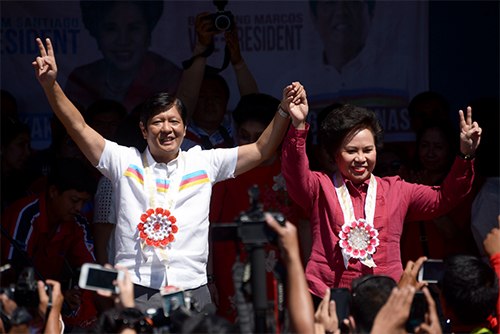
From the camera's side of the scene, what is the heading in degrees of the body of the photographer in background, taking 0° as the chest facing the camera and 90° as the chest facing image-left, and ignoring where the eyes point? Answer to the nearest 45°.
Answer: approximately 0°

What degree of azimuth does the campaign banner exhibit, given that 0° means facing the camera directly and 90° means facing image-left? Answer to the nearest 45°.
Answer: approximately 0°

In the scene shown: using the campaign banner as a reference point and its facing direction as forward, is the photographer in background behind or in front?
in front

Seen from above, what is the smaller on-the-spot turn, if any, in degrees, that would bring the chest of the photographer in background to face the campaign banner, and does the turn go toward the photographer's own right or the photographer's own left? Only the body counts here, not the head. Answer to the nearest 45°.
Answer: approximately 180°

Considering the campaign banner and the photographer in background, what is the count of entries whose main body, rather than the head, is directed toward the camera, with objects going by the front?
2
